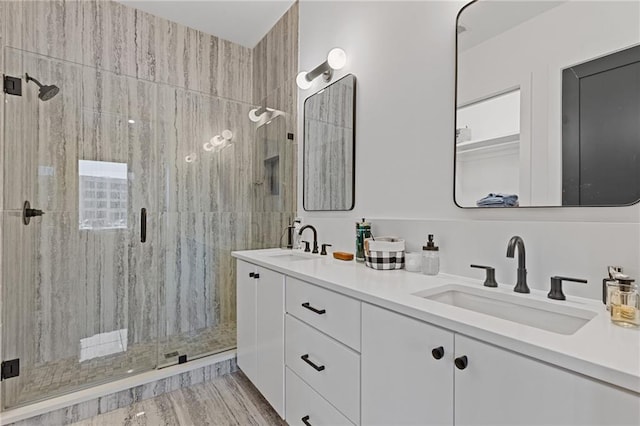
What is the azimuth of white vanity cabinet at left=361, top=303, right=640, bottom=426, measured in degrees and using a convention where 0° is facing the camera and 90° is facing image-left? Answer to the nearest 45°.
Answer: approximately 45°

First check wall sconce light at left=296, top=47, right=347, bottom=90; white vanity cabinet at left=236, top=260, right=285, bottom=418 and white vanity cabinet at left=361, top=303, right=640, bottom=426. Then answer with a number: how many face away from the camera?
0

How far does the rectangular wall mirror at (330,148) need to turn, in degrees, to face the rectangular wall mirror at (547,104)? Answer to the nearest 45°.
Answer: approximately 90° to its left

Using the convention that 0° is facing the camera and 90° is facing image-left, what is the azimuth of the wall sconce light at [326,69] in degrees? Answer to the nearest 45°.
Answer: approximately 45°

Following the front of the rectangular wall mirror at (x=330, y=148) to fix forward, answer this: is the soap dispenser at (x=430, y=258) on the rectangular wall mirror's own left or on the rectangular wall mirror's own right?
on the rectangular wall mirror's own left

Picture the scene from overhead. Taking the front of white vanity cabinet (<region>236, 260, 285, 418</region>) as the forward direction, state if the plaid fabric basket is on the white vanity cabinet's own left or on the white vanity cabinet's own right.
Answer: on the white vanity cabinet's own left

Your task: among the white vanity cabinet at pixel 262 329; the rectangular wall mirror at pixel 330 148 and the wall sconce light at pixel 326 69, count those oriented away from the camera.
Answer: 0

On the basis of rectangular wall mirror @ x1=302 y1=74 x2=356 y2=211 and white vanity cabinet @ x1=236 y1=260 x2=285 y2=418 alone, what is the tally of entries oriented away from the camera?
0

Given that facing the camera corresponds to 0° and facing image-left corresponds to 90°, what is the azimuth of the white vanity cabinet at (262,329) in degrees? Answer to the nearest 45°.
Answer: approximately 45°

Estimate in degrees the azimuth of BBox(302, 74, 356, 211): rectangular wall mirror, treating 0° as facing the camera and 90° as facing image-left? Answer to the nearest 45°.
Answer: approximately 45°
